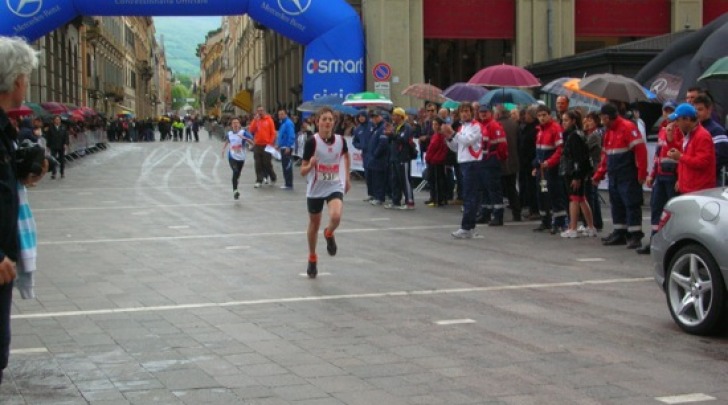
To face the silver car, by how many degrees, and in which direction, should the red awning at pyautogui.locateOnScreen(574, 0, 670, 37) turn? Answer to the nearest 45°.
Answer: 0° — it already faces it

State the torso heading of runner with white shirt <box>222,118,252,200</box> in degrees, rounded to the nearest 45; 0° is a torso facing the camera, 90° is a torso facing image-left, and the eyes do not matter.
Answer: approximately 0°

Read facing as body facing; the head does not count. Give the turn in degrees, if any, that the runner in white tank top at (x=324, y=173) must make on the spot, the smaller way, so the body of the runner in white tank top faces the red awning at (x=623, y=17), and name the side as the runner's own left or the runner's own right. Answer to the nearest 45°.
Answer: approximately 180°

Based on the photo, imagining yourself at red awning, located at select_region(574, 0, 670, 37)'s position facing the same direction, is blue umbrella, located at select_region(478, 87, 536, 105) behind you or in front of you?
in front

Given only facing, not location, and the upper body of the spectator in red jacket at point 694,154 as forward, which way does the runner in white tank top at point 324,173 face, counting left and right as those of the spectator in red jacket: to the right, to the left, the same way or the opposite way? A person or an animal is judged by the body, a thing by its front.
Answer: to the left

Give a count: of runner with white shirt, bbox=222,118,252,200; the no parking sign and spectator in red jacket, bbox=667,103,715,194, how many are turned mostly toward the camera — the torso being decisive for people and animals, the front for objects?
2

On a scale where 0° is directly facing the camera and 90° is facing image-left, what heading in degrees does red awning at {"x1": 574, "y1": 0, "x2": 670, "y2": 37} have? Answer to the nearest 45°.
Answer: approximately 0°

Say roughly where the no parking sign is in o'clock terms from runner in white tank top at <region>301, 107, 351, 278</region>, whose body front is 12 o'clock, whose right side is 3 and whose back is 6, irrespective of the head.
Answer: The no parking sign is roughly at 6 o'clock from the runner in white tank top.

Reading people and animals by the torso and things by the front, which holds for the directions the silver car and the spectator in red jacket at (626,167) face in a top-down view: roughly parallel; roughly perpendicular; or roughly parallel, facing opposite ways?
roughly perpendicular

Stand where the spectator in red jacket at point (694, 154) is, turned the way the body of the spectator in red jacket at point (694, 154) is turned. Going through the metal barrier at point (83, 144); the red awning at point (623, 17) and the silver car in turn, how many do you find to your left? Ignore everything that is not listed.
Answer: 1

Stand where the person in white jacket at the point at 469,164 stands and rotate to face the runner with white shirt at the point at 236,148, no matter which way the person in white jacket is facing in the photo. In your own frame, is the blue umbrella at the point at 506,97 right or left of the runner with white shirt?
right
